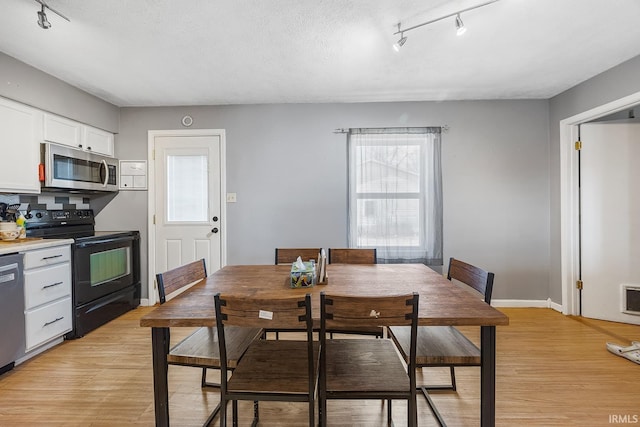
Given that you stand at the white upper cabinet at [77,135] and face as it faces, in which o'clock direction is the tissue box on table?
The tissue box on table is roughly at 1 o'clock from the white upper cabinet.

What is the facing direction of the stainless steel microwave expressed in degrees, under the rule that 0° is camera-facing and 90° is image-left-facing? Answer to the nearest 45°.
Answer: approximately 315°

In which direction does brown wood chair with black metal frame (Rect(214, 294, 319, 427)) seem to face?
away from the camera

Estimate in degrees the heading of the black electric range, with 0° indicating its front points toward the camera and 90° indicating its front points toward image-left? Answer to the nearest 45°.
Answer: approximately 315°

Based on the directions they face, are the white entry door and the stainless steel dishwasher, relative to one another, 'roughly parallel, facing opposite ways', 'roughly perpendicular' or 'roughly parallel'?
roughly perpendicular

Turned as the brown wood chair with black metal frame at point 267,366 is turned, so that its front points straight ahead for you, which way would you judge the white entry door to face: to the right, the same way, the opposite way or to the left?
the opposite way

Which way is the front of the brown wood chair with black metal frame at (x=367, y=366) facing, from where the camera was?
facing away from the viewer
